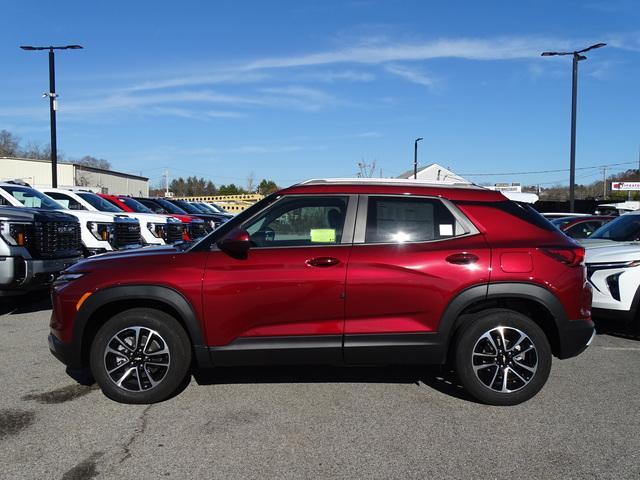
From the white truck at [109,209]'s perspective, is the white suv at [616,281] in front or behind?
in front

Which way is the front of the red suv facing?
to the viewer's left

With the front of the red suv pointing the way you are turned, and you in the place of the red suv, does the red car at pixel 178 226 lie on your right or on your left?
on your right

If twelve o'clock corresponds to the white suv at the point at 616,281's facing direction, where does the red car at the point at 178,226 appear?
The red car is roughly at 2 o'clock from the white suv.

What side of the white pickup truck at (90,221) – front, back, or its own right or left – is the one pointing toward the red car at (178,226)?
left

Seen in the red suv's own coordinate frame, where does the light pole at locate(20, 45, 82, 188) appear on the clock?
The light pole is roughly at 2 o'clock from the red suv.

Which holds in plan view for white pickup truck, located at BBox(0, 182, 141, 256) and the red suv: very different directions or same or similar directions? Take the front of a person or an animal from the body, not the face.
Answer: very different directions

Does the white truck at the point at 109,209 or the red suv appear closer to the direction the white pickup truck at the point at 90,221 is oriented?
the red suv

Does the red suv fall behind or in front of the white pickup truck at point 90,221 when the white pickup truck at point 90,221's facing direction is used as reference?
in front

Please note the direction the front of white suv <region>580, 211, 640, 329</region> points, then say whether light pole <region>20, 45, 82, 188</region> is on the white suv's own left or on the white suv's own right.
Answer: on the white suv's own right

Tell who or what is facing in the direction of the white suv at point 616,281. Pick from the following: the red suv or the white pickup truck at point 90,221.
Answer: the white pickup truck at point 90,221

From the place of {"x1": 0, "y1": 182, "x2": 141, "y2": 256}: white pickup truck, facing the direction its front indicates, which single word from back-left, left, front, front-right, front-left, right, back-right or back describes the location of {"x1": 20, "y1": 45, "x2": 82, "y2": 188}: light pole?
back-left

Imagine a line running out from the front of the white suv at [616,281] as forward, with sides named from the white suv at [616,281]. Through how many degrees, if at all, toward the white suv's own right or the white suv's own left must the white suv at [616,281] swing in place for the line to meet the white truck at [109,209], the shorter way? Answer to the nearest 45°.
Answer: approximately 45° to the white suv's own right

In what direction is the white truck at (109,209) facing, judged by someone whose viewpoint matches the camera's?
facing the viewer and to the right of the viewer
